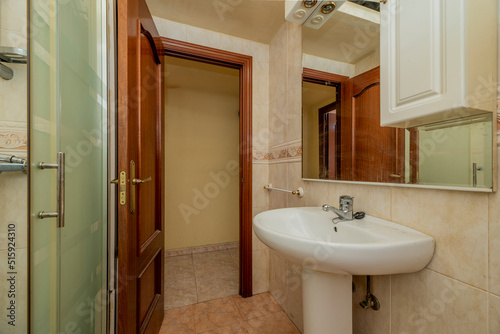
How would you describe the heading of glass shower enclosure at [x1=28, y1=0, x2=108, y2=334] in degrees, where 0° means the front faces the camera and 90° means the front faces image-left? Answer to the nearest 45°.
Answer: approximately 315°

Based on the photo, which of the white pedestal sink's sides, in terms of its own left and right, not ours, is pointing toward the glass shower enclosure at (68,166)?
front

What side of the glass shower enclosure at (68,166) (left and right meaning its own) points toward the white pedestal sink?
front

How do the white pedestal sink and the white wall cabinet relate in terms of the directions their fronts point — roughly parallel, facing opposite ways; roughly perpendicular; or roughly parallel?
roughly parallel

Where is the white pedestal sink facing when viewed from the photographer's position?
facing the viewer and to the left of the viewer

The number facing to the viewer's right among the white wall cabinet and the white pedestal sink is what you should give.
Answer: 0

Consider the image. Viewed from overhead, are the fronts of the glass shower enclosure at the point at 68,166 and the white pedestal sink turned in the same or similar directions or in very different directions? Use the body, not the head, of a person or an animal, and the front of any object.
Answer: very different directions

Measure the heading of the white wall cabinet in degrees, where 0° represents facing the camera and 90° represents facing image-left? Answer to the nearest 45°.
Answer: approximately 45°

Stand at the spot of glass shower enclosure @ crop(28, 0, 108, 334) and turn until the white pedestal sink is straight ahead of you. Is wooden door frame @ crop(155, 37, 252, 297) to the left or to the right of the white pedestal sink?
left

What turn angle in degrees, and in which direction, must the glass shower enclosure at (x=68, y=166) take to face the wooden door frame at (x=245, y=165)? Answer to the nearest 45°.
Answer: approximately 45° to its left
